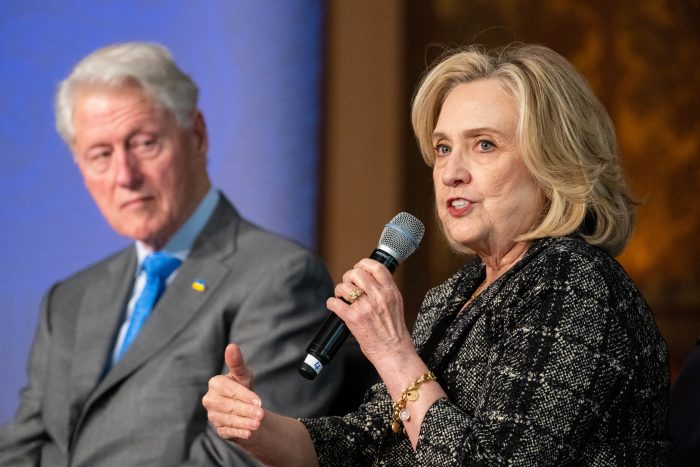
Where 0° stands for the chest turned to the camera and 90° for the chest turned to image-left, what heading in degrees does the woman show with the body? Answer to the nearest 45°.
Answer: approximately 45°

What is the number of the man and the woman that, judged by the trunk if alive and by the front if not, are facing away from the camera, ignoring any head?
0

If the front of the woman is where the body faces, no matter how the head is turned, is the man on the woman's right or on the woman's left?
on the woman's right
